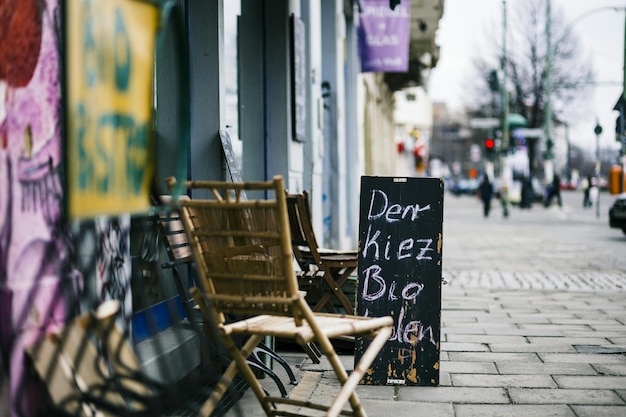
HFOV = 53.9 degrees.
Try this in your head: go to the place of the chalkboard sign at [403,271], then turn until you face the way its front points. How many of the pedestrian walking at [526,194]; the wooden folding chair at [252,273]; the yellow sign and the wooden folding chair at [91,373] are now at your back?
1

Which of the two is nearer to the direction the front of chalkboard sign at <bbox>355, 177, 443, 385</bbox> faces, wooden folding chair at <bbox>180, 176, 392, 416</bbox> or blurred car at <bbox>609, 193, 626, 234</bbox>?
the wooden folding chair

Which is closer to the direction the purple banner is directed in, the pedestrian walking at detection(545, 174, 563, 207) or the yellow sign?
the yellow sign

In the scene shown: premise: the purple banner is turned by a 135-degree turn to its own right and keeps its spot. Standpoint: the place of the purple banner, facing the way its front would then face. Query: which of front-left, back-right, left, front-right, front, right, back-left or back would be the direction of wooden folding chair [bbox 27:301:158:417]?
back-left

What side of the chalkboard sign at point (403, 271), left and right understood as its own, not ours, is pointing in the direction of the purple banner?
back

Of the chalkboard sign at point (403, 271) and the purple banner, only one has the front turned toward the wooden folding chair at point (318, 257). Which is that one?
the purple banner

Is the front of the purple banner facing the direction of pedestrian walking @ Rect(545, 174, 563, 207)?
no

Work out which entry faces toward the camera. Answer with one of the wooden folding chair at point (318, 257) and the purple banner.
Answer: the purple banner

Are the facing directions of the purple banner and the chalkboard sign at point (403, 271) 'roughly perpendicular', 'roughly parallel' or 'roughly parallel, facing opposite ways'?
roughly parallel

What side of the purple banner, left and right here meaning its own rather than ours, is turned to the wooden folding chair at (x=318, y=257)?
front

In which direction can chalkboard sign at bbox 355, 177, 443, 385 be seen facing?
toward the camera

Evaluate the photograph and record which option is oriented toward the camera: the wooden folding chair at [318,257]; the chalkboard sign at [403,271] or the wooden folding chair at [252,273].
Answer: the chalkboard sign

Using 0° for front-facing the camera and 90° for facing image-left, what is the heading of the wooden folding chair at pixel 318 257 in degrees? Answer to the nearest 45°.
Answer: approximately 225°

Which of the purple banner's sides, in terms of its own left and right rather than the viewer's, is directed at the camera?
front
